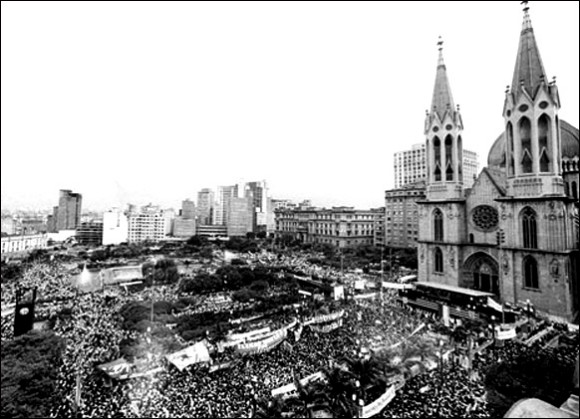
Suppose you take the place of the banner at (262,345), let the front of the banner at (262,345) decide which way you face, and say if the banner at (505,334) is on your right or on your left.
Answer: on your left

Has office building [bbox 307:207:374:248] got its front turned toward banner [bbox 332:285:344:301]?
yes

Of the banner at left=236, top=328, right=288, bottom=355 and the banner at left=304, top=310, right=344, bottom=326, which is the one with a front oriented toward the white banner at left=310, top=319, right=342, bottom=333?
the banner at left=304, top=310, right=344, bottom=326

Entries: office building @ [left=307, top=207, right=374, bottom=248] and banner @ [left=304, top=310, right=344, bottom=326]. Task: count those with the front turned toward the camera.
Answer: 2

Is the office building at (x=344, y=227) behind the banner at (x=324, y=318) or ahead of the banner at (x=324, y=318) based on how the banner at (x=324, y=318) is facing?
behind

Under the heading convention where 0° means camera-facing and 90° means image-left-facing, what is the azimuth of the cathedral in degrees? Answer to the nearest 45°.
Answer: approximately 45°

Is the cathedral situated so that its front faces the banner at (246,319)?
yes

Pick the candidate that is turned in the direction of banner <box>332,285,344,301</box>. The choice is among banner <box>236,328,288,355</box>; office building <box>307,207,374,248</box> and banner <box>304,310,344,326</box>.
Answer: the office building

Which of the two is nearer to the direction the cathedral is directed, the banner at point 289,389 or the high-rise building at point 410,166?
the banner

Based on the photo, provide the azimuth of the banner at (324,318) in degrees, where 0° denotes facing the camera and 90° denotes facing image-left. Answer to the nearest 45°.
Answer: approximately 0°

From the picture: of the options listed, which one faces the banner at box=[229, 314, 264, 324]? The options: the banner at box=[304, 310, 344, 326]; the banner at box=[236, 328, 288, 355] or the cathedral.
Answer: the cathedral

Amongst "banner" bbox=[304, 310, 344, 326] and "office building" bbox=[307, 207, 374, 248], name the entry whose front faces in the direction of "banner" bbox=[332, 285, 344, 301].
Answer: the office building

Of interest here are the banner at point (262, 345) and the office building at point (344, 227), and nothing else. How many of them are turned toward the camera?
2
